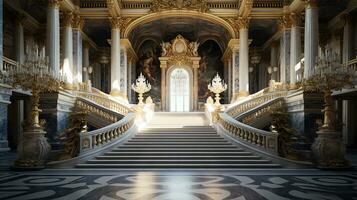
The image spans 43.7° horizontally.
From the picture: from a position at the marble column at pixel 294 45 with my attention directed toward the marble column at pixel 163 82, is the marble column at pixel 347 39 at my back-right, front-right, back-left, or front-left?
back-right

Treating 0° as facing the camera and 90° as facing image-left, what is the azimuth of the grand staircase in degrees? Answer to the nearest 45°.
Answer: approximately 0°

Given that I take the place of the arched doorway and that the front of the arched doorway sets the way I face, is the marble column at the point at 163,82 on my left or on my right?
on my right

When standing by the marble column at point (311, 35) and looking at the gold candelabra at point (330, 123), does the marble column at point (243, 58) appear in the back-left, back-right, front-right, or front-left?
back-right

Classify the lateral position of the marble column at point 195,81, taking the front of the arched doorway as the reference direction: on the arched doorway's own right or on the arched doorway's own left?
on the arched doorway's own left

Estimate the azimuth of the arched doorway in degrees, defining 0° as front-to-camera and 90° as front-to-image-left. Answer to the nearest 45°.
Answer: approximately 0°

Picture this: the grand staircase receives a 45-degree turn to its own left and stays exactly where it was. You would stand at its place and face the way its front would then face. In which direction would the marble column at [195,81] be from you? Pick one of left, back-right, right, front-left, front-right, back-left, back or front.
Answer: back-left

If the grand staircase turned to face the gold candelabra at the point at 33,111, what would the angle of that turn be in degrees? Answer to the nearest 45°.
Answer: approximately 45° to its right

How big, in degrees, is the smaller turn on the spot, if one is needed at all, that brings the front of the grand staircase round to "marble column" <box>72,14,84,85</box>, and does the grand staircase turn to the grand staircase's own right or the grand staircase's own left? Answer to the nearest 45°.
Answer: approximately 135° to the grand staircase's own right

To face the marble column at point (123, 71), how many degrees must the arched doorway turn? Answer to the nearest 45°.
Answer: approximately 45° to its right

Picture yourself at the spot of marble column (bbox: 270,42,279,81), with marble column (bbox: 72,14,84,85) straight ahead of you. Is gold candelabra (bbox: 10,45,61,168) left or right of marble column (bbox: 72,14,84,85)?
left

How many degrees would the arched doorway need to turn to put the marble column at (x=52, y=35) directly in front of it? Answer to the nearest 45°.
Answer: approximately 45° to its right

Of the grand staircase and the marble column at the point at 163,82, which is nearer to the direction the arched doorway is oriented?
the grand staircase

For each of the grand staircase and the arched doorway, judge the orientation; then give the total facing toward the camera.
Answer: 2
